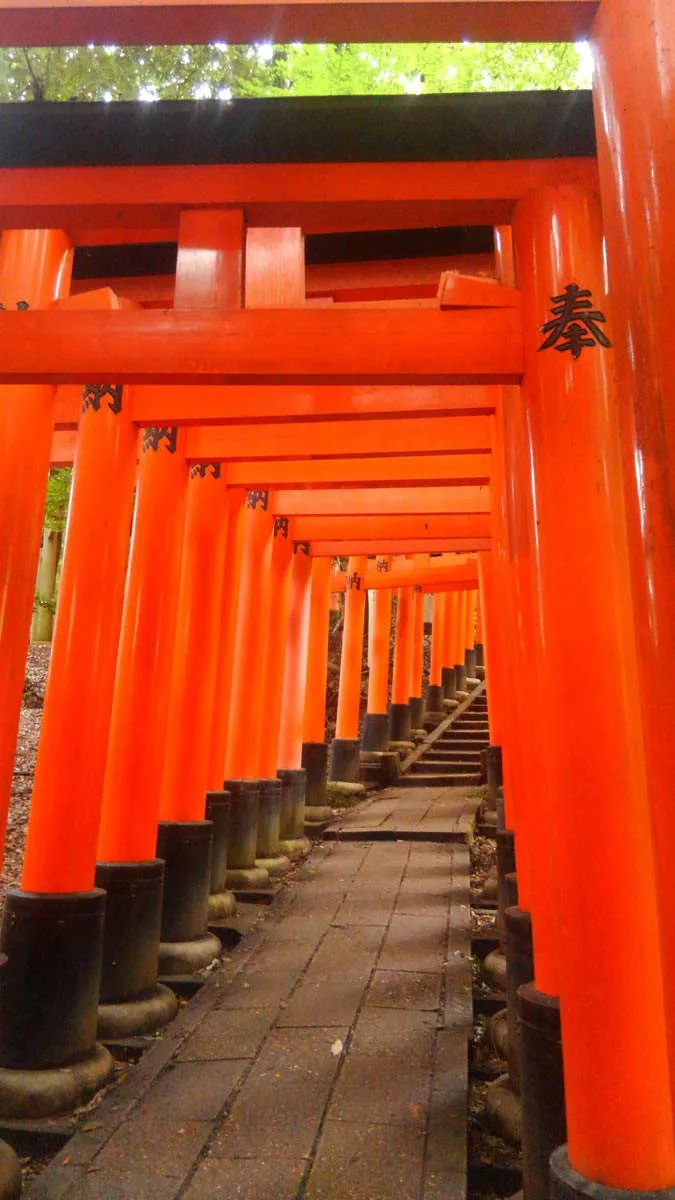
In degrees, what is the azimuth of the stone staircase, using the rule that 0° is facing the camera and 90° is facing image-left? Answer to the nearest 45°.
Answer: approximately 0°
